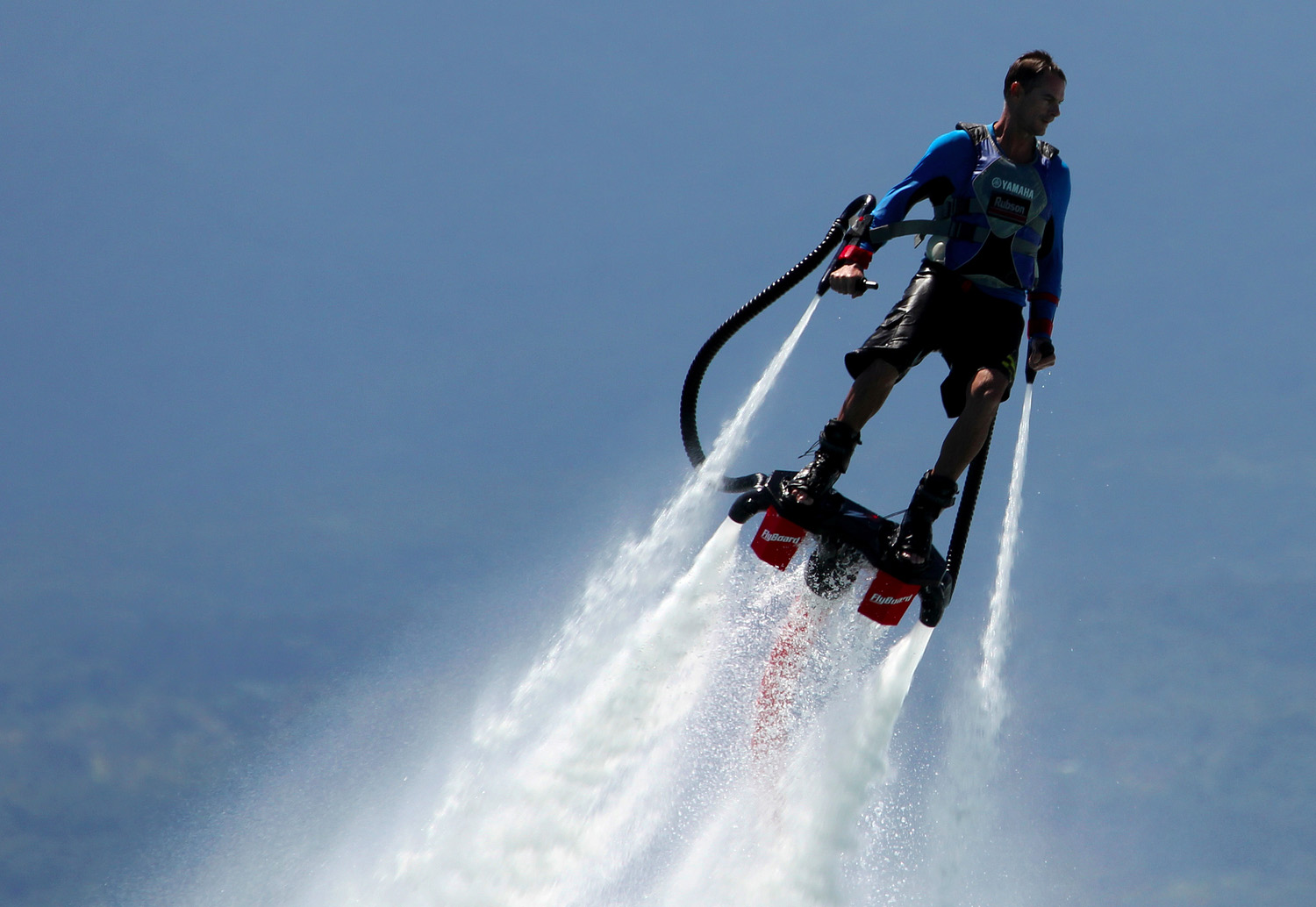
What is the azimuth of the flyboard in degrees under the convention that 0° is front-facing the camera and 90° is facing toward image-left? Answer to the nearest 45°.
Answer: approximately 0°
